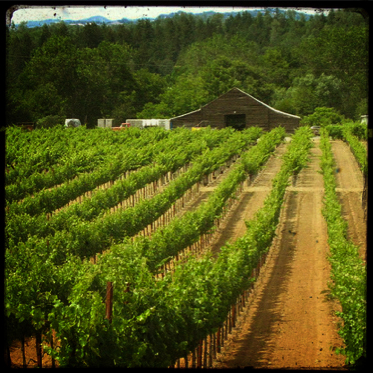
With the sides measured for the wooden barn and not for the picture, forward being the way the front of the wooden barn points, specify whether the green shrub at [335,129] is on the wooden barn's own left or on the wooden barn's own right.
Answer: on the wooden barn's own left

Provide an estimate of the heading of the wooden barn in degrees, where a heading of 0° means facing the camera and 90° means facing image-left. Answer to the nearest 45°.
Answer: approximately 0°

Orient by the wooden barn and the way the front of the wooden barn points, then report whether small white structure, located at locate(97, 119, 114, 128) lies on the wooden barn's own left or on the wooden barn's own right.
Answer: on the wooden barn's own right
